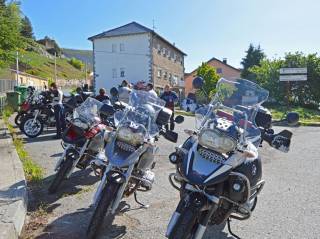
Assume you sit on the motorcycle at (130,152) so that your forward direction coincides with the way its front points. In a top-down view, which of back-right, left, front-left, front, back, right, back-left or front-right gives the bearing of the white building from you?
back-right

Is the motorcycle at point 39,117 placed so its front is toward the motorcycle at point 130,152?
no

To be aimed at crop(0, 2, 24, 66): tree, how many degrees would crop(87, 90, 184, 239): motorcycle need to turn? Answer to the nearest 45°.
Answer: approximately 90° to its right

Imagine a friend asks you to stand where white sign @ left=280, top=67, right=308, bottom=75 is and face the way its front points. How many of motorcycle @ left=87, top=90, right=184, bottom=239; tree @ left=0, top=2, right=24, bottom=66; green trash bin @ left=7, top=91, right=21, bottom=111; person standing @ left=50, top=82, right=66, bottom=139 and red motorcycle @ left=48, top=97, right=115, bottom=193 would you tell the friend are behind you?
0

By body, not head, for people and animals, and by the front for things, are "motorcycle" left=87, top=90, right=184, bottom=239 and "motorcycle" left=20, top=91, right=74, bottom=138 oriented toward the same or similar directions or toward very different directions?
same or similar directions

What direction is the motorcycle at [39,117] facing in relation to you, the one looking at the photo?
facing the viewer and to the left of the viewer

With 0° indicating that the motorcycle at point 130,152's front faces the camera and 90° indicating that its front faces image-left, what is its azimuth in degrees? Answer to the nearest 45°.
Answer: approximately 45°

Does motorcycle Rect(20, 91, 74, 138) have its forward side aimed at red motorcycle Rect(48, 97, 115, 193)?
no

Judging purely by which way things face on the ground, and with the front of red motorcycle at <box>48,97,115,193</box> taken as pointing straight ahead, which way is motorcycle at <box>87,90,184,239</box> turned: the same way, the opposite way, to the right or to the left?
the same way

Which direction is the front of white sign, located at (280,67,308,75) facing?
toward the camera

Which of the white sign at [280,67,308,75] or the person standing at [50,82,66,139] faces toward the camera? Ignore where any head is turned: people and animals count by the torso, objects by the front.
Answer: the white sign

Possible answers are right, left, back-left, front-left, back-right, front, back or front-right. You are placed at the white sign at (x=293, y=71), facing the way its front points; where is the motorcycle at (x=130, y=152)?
front

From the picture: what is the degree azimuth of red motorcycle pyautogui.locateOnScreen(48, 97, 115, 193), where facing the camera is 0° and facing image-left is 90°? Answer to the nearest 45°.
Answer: approximately 45°

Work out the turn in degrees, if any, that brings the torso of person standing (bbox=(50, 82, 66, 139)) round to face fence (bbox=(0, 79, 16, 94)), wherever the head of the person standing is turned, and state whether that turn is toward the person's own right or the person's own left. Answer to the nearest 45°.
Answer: approximately 90° to the person's own right

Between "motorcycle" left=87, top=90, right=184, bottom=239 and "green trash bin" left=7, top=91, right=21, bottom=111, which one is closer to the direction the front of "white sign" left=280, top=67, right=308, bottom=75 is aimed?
the motorcycle

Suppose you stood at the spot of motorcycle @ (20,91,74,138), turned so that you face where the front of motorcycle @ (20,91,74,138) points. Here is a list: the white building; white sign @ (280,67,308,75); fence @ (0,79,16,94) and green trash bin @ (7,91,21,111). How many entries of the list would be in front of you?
0
